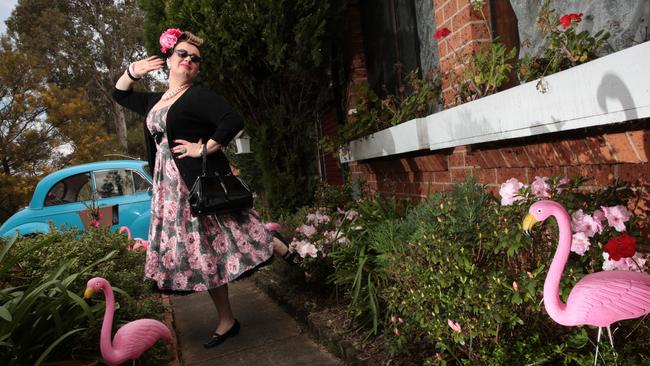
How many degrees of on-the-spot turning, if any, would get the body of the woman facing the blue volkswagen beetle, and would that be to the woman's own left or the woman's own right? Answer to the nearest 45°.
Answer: approximately 135° to the woman's own right

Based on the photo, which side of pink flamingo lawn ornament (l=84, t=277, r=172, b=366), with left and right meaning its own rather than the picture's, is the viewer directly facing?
left

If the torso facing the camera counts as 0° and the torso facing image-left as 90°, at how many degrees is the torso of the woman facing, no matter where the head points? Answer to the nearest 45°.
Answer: approximately 45°

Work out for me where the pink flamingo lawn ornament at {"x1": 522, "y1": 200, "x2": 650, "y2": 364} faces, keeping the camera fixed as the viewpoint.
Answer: facing to the left of the viewer
